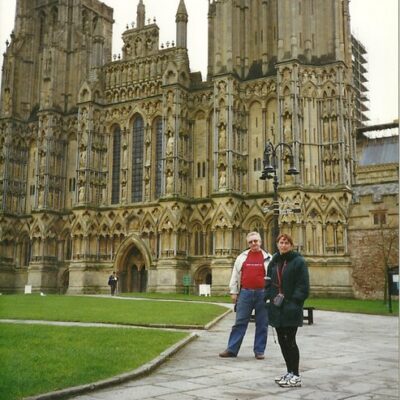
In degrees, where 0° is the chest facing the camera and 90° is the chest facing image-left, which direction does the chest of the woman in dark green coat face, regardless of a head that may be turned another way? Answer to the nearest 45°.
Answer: approximately 45°

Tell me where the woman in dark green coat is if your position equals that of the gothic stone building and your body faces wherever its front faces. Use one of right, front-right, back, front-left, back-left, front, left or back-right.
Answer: front-left

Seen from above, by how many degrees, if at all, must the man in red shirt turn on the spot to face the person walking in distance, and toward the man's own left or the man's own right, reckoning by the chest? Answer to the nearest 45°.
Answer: approximately 180°

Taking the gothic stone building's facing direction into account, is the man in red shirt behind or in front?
in front

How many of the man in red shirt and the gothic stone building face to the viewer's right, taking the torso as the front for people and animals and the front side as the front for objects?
0

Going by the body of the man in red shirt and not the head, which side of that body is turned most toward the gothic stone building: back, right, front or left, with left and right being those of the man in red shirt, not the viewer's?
back

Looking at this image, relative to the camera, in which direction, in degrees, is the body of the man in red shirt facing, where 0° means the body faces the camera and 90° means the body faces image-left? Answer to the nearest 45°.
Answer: approximately 0°

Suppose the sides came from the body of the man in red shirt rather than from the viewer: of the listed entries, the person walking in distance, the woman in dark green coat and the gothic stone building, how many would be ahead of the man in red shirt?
1

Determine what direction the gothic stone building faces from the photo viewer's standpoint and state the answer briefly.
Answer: facing the viewer and to the left of the viewer
